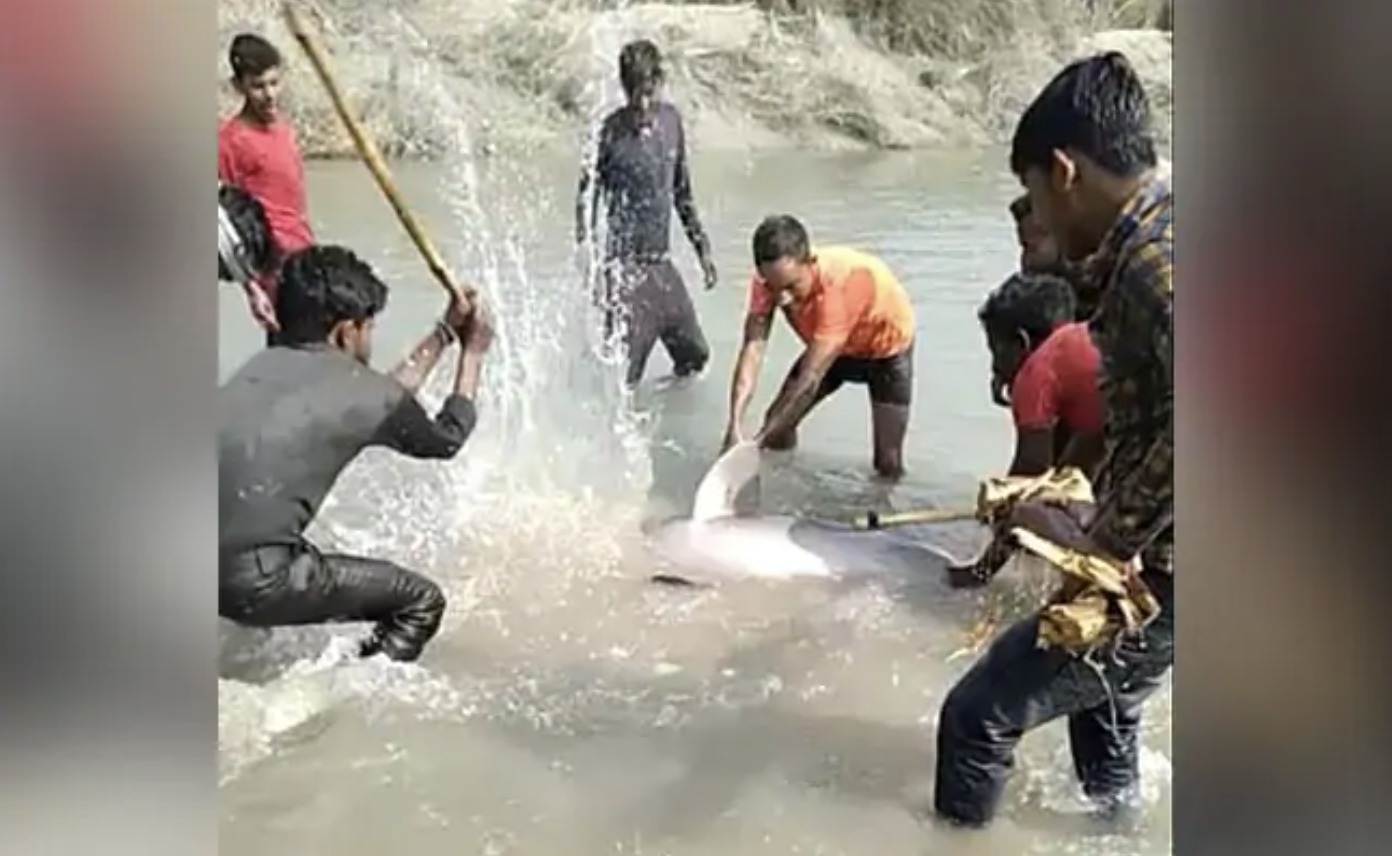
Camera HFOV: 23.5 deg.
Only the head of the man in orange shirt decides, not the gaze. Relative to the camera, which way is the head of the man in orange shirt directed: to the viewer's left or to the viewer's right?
to the viewer's left

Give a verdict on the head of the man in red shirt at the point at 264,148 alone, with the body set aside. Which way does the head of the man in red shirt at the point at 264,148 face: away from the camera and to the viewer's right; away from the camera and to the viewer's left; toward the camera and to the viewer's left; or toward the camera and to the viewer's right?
toward the camera and to the viewer's right

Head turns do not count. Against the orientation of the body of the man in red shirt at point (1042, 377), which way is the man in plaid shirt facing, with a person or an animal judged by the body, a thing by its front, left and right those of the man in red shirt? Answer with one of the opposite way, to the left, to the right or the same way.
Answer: the same way

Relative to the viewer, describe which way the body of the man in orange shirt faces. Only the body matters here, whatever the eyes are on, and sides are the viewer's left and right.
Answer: facing the viewer and to the left of the viewer

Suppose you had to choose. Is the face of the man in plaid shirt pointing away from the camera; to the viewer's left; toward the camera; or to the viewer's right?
to the viewer's left

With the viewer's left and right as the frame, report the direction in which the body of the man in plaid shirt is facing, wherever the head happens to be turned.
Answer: facing to the left of the viewer

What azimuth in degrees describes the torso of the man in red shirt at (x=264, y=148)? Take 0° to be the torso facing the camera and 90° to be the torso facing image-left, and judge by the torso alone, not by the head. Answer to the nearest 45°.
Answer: approximately 315°

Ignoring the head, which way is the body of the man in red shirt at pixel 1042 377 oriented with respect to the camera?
to the viewer's left

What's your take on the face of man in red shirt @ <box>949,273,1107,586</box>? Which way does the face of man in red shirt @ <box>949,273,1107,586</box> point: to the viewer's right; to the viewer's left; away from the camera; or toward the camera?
to the viewer's left
